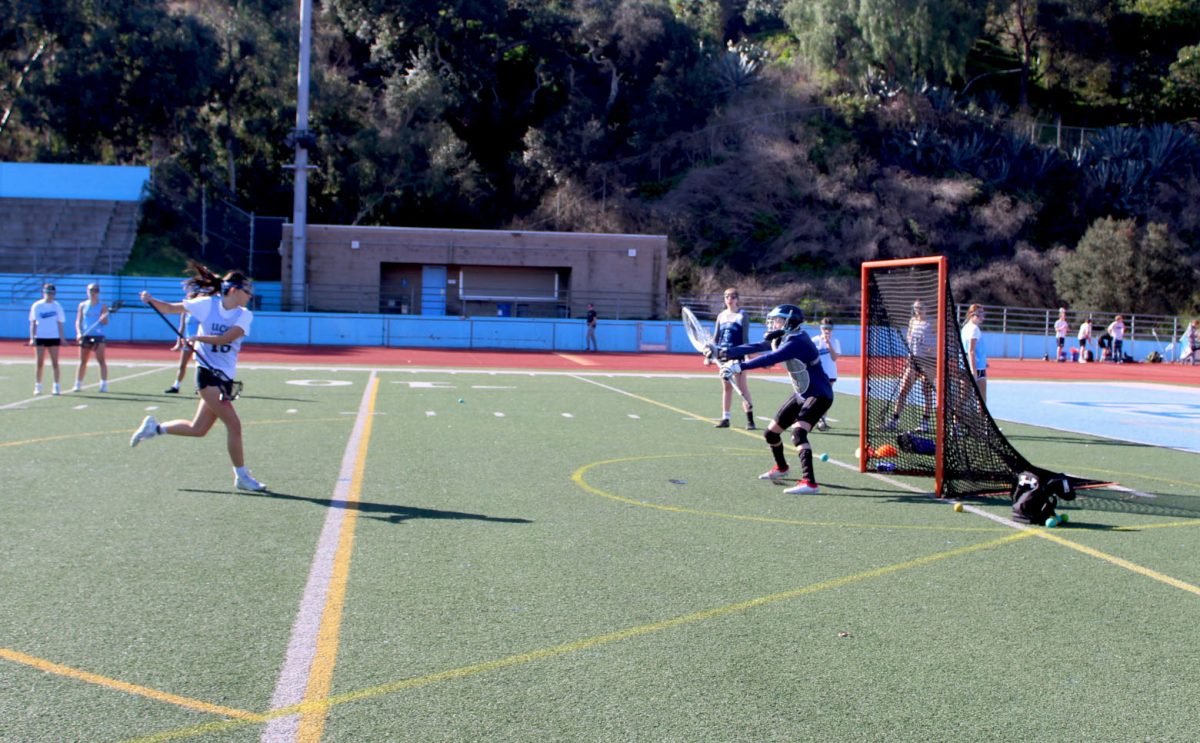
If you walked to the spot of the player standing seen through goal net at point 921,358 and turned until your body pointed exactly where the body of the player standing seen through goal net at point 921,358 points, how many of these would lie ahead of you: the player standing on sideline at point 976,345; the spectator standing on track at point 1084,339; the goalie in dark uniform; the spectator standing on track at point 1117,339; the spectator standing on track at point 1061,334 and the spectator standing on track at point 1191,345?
1

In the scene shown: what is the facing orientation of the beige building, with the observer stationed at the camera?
facing the viewer

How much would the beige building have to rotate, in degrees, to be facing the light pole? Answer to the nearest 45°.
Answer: approximately 45° to its right

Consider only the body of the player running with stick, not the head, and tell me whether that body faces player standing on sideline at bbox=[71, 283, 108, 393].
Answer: no

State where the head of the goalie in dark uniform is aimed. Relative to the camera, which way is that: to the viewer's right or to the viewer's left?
to the viewer's left

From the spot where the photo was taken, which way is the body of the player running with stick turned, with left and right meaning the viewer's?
facing the viewer and to the right of the viewer

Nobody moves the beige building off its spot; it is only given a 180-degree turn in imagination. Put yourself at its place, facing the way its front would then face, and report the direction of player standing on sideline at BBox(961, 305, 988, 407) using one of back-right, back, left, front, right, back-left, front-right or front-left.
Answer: back

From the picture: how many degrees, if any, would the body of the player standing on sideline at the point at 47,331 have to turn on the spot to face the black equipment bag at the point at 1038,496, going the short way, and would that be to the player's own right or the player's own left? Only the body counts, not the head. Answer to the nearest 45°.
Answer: approximately 45° to the player's own left

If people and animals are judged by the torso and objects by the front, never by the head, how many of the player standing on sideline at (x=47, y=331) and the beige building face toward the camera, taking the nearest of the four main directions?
2

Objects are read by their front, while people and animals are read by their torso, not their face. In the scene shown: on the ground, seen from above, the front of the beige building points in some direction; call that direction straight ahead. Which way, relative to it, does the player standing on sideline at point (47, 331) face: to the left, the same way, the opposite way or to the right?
the same way

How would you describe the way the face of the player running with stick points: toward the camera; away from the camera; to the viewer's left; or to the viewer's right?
to the viewer's right

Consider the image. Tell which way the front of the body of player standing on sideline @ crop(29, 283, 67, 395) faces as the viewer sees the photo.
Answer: toward the camera

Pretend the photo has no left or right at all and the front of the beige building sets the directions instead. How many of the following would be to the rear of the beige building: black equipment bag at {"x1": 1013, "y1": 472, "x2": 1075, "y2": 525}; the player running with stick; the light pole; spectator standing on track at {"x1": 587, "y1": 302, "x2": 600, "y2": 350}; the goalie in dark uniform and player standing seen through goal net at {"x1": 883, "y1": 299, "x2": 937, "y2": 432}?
0

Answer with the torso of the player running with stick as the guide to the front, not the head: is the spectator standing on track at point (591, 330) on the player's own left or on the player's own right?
on the player's own left

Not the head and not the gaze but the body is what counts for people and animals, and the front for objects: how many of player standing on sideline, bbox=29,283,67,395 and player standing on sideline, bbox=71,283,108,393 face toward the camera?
2

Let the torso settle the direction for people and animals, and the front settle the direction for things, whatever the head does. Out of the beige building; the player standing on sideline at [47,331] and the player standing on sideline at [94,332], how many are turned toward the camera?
3
